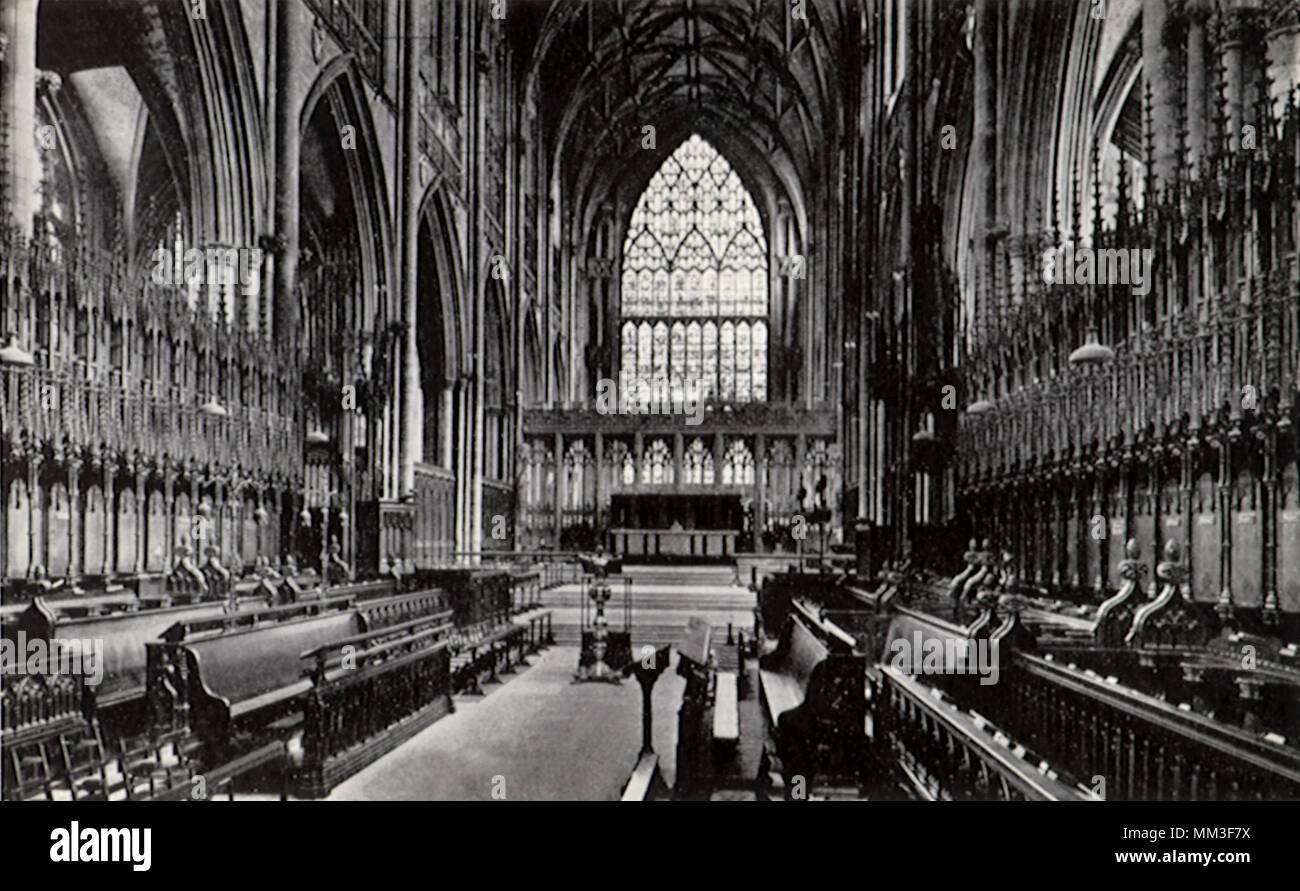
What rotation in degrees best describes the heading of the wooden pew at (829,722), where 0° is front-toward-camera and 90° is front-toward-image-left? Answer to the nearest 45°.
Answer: approximately 90°

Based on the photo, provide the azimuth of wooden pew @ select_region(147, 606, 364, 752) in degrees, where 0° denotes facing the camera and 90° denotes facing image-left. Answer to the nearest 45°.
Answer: approximately 315°

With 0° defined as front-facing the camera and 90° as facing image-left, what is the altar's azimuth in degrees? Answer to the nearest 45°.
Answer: approximately 0°
